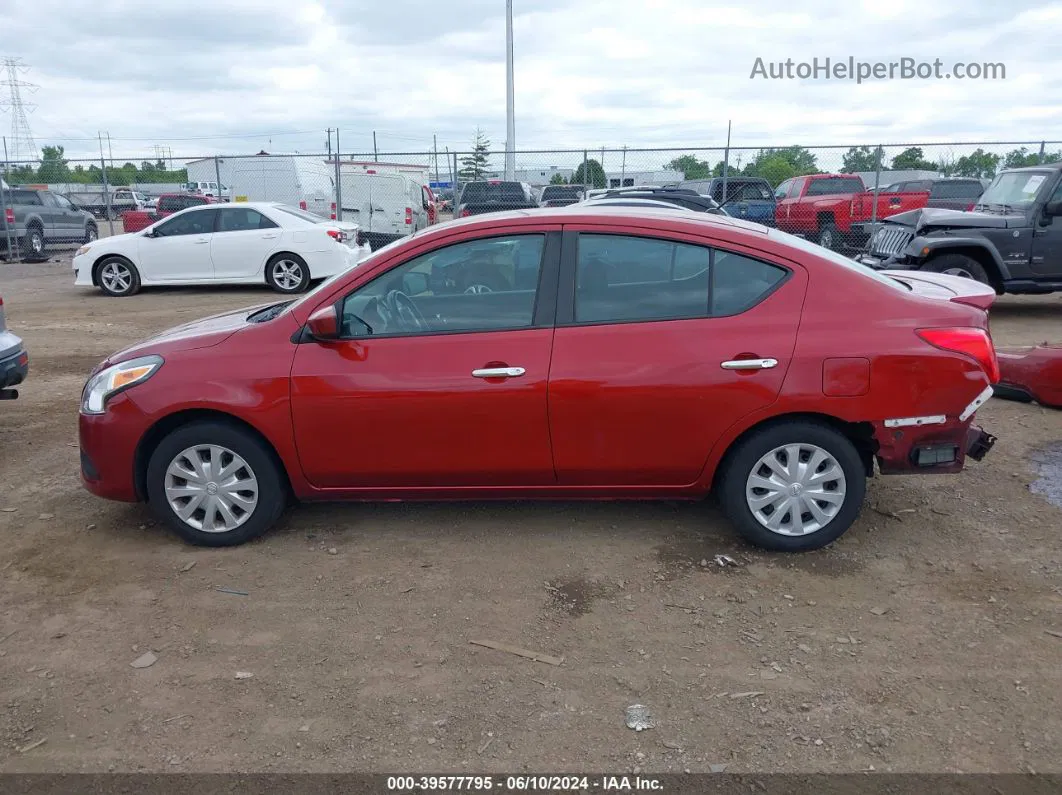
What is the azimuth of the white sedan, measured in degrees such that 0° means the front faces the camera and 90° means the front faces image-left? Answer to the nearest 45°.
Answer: approximately 90°

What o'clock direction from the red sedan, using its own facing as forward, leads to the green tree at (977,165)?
The green tree is roughly at 4 o'clock from the red sedan.

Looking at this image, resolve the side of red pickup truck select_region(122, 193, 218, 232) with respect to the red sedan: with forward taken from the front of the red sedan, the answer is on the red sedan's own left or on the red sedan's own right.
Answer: on the red sedan's own right

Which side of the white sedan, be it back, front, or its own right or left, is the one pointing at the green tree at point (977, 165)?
back

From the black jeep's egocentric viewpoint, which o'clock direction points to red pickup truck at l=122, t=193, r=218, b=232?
The red pickup truck is roughly at 2 o'clock from the black jeep.

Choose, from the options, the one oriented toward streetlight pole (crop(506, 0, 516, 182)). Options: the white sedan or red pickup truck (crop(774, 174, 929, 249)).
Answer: the red pickup truck

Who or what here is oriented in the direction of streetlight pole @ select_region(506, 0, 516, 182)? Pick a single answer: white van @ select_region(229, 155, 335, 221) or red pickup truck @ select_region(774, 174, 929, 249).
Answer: the red pickup truck

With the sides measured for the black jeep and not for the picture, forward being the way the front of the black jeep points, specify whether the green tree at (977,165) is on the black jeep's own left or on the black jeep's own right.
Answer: on the black jeep's own right

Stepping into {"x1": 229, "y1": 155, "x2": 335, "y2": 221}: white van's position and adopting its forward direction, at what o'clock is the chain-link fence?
The chain-link fence is roughly at 6 o'clock from the white van.

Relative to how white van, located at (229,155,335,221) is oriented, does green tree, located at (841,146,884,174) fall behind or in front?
behind

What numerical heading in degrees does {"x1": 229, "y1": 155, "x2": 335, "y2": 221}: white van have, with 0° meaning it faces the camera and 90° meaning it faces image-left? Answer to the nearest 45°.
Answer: approximately 135°

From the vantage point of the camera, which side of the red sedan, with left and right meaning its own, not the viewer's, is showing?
left

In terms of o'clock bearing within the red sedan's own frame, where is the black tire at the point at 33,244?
The black tire is roughly at 2 o'clock from the red sedan.

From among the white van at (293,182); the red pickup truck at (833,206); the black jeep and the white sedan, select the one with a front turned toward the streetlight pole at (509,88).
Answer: the red pickup truck

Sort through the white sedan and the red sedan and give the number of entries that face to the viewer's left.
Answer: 2

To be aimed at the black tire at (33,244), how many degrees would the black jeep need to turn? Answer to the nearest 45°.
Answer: approximately 45° to its right
